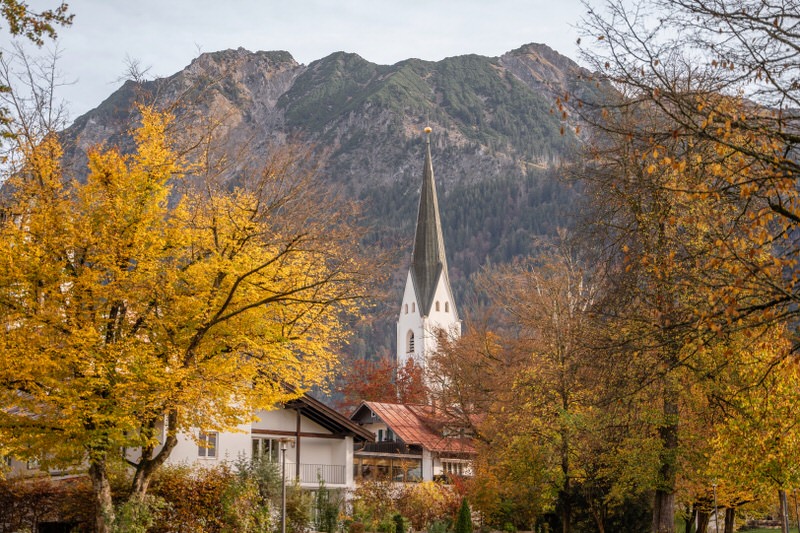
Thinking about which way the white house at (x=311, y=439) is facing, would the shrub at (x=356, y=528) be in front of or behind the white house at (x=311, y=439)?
in front

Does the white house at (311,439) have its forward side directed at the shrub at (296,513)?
yes

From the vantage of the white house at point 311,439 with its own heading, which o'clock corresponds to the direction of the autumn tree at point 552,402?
The autumn tree is roughly at 11 o'clock from the white house.

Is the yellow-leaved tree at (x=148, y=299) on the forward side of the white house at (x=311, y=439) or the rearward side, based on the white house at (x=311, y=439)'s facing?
on the forward side

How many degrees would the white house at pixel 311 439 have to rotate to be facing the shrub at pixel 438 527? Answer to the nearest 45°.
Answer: approximately 45° to its left

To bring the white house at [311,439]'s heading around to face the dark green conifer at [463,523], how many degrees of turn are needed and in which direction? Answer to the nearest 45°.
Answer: approximately 45° to its left

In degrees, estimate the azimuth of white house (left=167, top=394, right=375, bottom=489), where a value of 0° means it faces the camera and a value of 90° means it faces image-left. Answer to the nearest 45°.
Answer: approximately 0°

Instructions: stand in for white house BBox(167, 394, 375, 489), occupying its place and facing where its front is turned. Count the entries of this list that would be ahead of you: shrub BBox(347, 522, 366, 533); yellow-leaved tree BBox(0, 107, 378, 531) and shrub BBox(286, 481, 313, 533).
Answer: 3
